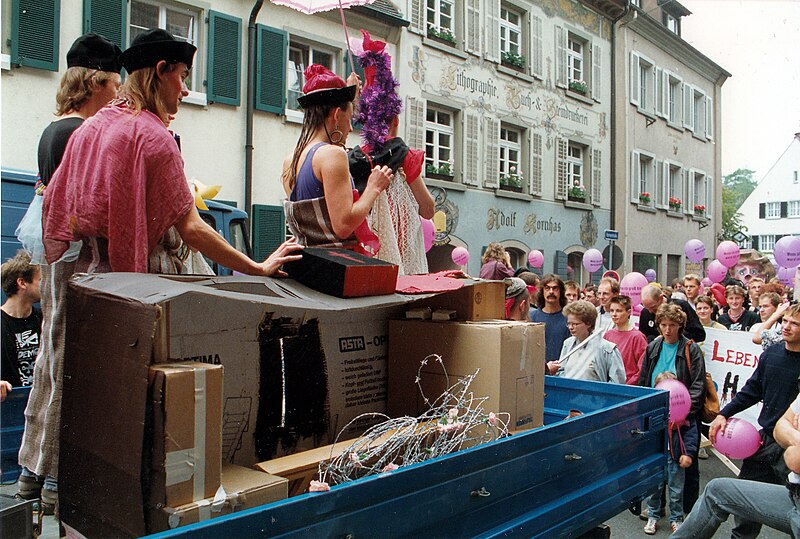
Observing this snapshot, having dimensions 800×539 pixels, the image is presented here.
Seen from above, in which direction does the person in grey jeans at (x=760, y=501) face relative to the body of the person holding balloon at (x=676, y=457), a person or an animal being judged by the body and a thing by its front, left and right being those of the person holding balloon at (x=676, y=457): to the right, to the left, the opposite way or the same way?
to the right

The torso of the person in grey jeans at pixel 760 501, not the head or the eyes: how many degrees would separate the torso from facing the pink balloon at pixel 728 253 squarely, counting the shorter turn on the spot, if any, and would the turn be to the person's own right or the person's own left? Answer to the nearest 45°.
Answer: approximately 90° to the person's own right

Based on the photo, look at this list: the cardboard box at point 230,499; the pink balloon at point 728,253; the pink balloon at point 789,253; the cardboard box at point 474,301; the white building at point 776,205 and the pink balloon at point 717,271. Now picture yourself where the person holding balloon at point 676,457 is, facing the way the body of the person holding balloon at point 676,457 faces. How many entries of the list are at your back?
4

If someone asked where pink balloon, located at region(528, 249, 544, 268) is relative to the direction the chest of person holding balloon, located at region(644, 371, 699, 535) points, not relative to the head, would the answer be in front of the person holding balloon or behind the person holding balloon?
behind

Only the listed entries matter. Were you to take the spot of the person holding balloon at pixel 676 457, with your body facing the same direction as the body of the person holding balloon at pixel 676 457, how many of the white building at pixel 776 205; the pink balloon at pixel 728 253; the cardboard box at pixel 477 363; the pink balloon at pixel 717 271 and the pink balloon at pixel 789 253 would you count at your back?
4

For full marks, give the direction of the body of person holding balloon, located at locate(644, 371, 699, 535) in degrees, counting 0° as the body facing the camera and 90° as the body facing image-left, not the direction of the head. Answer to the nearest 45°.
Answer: approximately 0°

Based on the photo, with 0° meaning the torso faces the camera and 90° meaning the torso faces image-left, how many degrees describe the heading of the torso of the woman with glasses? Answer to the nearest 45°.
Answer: approximately 45°

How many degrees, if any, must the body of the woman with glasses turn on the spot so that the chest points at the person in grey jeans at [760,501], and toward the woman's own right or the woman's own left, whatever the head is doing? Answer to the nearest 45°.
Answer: approximately 90° to the woman's own left

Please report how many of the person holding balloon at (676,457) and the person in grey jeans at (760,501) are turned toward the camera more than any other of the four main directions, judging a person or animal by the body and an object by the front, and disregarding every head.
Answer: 1
